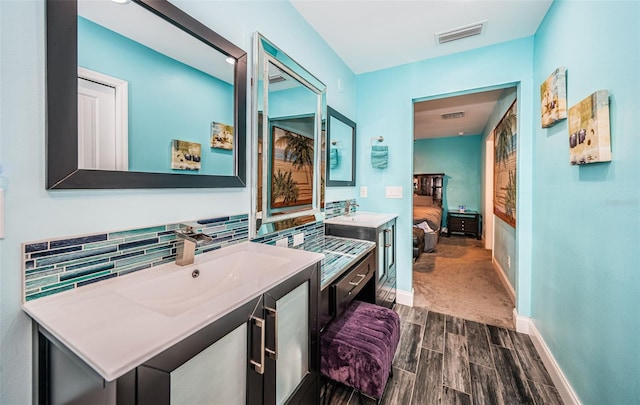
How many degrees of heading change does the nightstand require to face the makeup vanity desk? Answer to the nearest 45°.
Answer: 0° — it already faces it

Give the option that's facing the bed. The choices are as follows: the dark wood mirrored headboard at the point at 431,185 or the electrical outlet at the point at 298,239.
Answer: the dark wood mirrored headboard

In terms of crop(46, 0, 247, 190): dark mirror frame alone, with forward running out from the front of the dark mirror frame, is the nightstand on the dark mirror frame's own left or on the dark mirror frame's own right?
on the dark mirror frame's own left

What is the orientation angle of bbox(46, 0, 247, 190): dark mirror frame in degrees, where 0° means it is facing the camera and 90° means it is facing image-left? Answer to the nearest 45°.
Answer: approximately 315°

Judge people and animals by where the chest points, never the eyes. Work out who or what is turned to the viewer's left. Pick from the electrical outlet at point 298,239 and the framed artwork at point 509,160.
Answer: the framed artwork

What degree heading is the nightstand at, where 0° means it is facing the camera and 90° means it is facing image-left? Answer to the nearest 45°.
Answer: approximately 0°

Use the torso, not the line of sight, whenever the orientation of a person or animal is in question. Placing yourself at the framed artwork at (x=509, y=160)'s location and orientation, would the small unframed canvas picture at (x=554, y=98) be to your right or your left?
on your left
